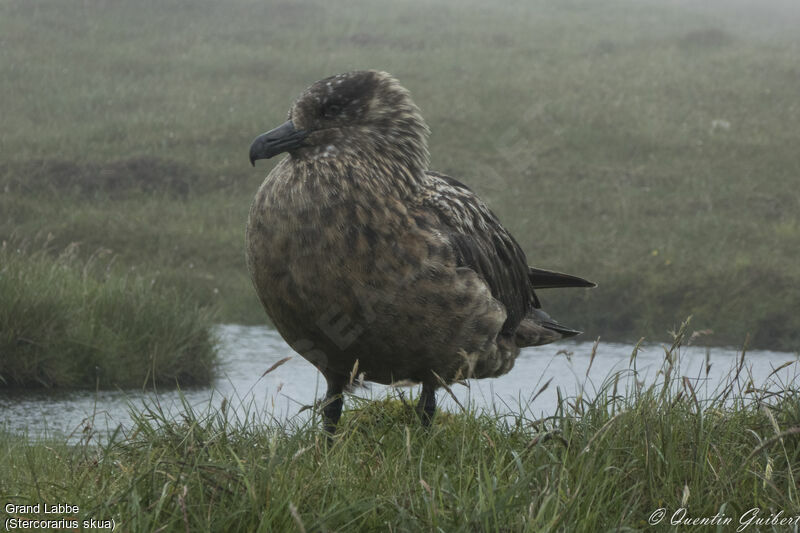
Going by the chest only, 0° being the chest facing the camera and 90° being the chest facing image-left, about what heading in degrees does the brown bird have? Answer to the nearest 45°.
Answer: approximately 45°
